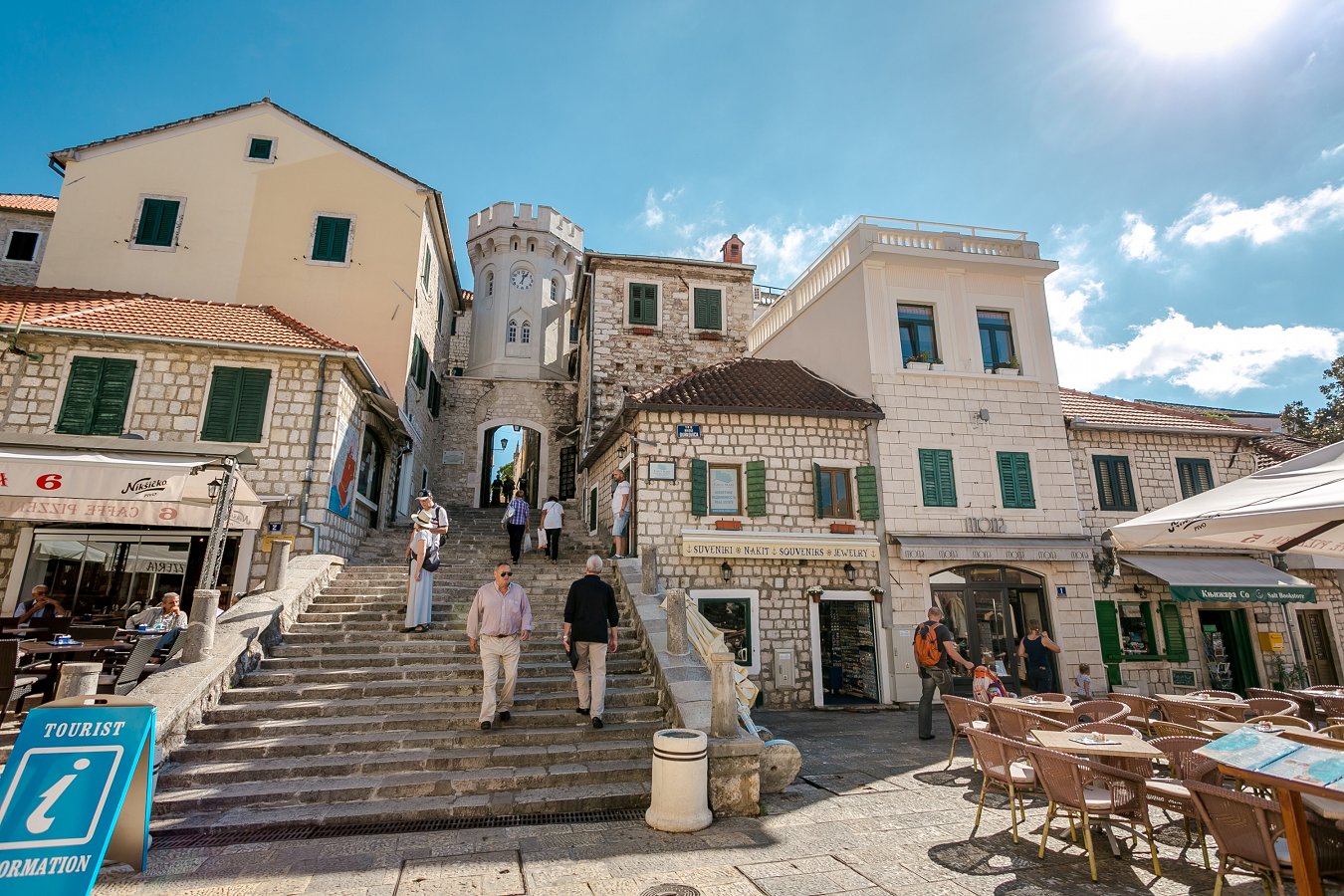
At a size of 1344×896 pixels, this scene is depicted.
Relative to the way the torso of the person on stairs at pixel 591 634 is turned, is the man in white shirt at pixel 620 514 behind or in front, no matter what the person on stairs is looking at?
in front

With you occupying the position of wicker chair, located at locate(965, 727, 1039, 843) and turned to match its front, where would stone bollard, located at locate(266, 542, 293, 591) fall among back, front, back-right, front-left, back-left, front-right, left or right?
back-left

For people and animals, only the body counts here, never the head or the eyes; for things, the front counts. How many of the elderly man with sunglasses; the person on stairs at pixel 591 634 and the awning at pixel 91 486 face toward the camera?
2

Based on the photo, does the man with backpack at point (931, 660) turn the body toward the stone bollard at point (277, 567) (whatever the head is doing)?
no

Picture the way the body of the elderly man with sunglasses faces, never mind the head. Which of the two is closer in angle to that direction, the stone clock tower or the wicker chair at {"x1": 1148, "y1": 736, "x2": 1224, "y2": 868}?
the wicker chair

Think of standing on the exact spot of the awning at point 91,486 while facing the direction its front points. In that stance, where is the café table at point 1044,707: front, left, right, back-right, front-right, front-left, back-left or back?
front-left

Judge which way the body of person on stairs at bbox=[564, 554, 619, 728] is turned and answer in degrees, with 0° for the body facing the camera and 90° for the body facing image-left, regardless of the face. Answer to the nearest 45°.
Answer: approximately 180°

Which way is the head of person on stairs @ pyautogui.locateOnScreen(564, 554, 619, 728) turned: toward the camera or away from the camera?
away from the camera

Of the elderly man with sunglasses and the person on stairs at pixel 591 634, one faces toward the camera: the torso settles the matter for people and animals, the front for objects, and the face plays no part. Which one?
the elderly man with sunglasses

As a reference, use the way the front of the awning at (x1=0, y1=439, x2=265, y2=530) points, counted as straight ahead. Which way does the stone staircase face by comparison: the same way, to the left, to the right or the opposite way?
the same way

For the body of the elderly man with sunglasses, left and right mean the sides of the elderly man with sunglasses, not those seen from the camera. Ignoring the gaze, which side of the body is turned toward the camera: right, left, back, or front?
front

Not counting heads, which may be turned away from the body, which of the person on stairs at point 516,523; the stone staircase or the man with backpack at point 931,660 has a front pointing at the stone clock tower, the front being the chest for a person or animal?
the person on stairs

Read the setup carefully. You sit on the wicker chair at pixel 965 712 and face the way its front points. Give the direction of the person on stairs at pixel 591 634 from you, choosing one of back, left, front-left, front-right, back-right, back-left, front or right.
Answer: back-left

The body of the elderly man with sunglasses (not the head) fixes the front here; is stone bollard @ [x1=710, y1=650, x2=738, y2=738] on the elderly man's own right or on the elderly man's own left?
on the elderly man's own left

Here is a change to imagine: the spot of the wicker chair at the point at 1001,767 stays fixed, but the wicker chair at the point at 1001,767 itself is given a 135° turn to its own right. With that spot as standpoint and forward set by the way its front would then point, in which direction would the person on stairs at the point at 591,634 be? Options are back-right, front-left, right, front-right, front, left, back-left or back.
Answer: right

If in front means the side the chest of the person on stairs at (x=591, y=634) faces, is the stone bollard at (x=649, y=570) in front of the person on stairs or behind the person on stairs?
in front

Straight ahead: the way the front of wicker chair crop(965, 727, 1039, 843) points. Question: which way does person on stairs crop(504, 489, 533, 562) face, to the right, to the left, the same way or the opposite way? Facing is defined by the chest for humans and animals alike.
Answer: to the left

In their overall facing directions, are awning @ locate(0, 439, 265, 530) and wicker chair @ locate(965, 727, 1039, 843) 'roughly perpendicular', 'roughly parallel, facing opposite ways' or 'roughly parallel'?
roughly perpendicular

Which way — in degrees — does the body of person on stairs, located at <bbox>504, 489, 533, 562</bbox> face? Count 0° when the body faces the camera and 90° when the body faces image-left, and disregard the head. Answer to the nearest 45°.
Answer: approximately 180°

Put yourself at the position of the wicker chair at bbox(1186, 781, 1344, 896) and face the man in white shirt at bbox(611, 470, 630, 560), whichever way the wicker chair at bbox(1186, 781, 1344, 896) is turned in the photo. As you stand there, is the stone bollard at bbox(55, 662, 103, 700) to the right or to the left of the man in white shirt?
left

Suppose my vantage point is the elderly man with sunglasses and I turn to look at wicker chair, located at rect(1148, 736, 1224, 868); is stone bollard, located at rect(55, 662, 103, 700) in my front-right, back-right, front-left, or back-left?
back-right

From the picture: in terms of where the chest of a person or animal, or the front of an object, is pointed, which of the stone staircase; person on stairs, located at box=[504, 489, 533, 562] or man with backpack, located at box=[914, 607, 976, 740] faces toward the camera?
the stone staircase
